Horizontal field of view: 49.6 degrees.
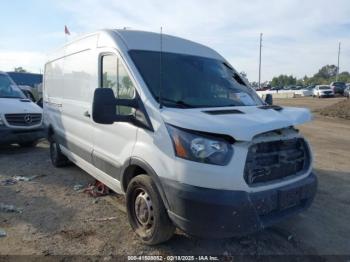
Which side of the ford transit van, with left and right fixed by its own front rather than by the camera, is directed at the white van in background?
back

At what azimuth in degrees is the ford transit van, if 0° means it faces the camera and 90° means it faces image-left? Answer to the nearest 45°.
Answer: approximately 315°

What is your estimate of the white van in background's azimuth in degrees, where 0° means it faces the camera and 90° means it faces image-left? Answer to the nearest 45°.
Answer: approximately 315°
